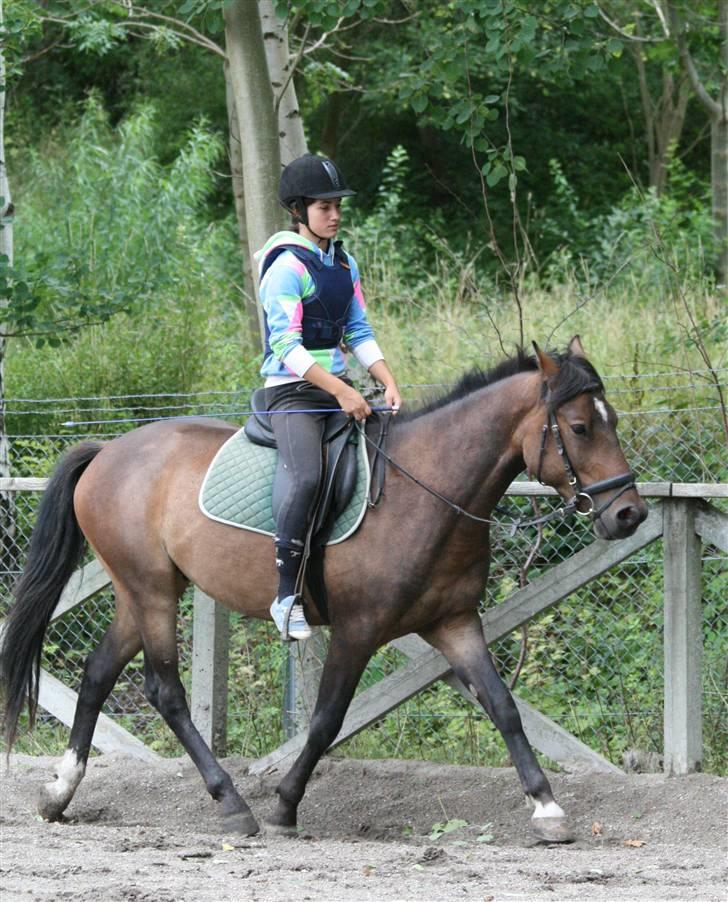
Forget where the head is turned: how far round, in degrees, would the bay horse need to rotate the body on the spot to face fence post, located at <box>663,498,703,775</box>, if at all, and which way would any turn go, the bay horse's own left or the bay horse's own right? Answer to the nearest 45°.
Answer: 0° — it already faces it

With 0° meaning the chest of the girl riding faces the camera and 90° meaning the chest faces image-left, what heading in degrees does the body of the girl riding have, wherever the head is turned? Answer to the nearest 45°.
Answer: approximately 315°

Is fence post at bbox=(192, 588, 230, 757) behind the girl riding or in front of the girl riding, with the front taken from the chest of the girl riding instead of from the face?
behind

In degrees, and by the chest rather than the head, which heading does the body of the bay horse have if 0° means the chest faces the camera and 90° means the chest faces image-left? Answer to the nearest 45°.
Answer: approximately 270°

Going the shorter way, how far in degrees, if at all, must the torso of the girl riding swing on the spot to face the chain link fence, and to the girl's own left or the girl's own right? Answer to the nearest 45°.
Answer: approximately 90° to the girl's own left

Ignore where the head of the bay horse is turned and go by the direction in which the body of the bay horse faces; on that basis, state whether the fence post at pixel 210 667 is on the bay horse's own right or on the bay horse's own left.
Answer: on the bay horse's own left

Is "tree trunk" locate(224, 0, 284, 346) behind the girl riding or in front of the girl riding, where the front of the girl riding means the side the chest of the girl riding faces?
behind

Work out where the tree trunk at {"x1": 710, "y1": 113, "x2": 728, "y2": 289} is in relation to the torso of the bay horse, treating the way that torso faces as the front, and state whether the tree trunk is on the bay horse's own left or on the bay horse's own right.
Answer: on the bay horse's own left
